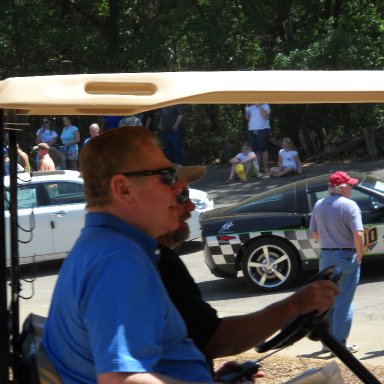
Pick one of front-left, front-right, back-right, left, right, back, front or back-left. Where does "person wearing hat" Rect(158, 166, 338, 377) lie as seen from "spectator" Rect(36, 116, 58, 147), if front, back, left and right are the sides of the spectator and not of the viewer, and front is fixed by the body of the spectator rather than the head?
front

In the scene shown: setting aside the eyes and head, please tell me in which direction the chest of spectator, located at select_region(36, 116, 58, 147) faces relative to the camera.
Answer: toward the camera

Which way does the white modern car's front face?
to the viewer's right

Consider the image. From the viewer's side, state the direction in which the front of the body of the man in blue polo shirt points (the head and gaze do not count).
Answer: to the viewer's right

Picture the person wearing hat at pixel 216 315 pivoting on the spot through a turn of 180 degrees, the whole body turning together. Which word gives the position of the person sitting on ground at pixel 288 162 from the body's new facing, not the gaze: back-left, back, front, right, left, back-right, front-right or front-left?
right

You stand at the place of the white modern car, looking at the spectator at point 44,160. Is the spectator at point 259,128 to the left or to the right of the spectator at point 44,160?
right

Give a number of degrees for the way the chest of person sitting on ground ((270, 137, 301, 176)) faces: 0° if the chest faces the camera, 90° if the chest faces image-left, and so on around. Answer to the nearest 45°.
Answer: approximately 45°

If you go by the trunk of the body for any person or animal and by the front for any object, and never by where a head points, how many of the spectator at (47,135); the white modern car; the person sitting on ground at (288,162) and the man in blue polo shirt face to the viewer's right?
2

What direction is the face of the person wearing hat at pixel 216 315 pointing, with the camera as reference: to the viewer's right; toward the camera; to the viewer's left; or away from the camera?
to the viewer's right

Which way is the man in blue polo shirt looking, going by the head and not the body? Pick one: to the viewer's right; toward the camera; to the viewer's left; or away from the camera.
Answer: to the viewer's right

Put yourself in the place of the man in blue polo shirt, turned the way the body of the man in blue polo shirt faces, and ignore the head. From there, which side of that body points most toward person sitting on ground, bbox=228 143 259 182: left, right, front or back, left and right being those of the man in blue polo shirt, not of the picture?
left

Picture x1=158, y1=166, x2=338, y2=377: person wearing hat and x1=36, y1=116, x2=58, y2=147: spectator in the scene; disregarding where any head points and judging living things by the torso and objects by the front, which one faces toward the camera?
the spectator

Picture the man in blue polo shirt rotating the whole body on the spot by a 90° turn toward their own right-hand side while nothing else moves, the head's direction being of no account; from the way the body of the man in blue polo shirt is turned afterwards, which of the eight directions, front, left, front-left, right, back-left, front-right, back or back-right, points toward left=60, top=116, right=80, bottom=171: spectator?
back

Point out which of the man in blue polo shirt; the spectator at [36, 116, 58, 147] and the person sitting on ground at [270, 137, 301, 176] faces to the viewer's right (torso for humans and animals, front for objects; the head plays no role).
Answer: the man in blue polo shirt
